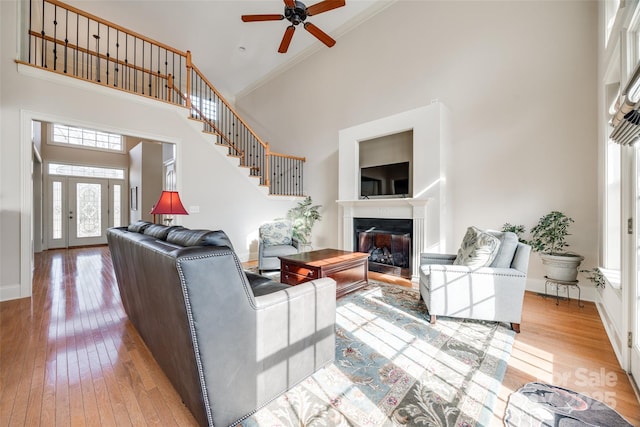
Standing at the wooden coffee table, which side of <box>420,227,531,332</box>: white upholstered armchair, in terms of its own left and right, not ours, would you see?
front

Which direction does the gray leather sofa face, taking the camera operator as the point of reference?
facing away from the viewer and to the right of the viewer

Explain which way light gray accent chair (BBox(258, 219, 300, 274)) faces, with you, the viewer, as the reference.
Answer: facing the viewer

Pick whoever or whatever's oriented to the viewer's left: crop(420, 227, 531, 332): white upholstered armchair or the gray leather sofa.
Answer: the white upholstered armchair

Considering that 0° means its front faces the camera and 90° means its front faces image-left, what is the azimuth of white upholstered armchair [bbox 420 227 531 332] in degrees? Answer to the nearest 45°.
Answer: approximately 90°

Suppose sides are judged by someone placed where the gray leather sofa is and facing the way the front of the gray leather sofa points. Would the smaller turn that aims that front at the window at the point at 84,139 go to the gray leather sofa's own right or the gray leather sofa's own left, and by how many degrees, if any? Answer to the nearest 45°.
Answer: approximately 90° to the gray leather sofa's own left

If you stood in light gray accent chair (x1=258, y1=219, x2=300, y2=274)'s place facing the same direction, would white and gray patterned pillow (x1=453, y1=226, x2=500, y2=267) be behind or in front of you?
in front

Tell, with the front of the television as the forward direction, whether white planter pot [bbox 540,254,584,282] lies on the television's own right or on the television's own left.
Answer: on the television's own left

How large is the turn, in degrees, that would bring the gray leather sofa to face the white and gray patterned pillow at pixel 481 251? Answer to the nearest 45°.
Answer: approximately 45° to its right

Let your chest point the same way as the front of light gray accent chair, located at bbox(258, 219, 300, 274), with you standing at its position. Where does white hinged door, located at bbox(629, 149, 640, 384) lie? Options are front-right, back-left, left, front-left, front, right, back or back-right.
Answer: front-left

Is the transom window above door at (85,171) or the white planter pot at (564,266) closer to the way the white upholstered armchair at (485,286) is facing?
the transom window above door

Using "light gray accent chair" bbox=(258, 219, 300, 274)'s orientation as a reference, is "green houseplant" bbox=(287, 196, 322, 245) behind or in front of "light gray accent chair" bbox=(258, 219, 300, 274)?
behind

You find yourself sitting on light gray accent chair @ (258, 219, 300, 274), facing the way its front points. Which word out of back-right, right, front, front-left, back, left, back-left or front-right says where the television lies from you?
left

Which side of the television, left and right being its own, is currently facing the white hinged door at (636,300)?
left

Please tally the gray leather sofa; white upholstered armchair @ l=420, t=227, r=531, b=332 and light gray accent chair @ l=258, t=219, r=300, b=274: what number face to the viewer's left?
1
